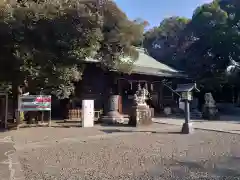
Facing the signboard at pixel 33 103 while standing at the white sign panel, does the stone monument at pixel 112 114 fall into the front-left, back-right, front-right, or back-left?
back-right

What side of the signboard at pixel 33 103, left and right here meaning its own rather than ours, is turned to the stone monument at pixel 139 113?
left

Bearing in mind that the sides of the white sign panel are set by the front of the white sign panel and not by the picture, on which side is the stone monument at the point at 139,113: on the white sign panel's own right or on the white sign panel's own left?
on the white sign panel's own left

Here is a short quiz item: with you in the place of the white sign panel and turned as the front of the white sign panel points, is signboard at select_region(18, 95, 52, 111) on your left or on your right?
on your right

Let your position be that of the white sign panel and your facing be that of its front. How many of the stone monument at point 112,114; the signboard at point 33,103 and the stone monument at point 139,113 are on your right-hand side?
1

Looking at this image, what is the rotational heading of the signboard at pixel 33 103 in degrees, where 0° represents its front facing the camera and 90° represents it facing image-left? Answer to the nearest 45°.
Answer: approximately 0°

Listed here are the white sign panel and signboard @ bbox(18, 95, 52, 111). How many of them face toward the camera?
2

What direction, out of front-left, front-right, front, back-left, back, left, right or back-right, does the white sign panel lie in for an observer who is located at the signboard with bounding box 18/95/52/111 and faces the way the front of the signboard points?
left

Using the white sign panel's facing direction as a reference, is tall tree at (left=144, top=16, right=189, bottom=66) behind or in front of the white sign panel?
behind

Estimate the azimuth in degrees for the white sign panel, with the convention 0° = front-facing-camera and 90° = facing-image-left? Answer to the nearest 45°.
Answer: approximately 0°

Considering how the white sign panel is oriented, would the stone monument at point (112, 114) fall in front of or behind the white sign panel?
behind
